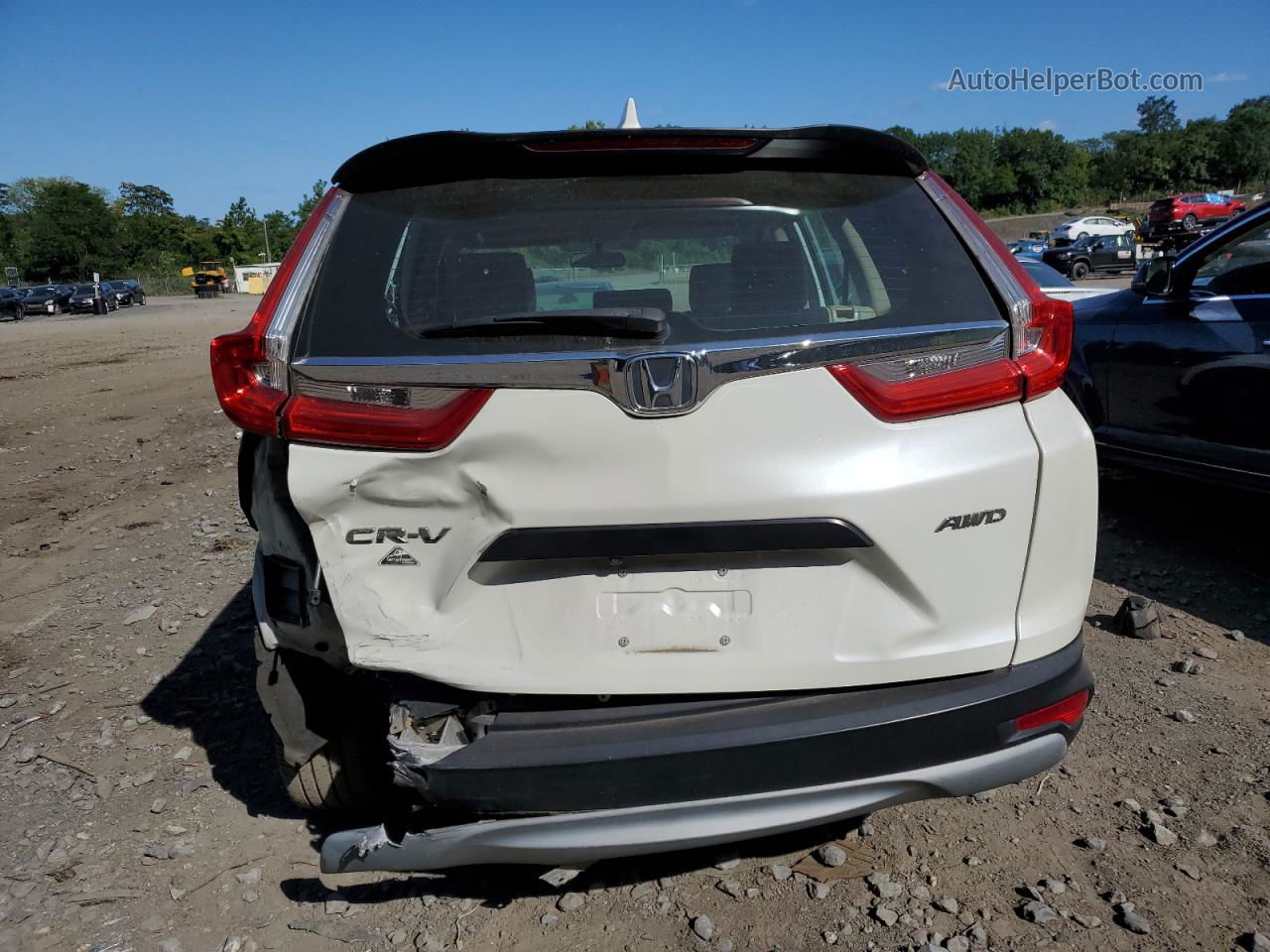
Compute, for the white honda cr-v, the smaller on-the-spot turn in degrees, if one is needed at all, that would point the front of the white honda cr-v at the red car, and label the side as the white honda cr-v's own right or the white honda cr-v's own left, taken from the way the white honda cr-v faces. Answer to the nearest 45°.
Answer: approximately 45° to the white honda cr-v's own right

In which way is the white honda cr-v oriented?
away from the camera
